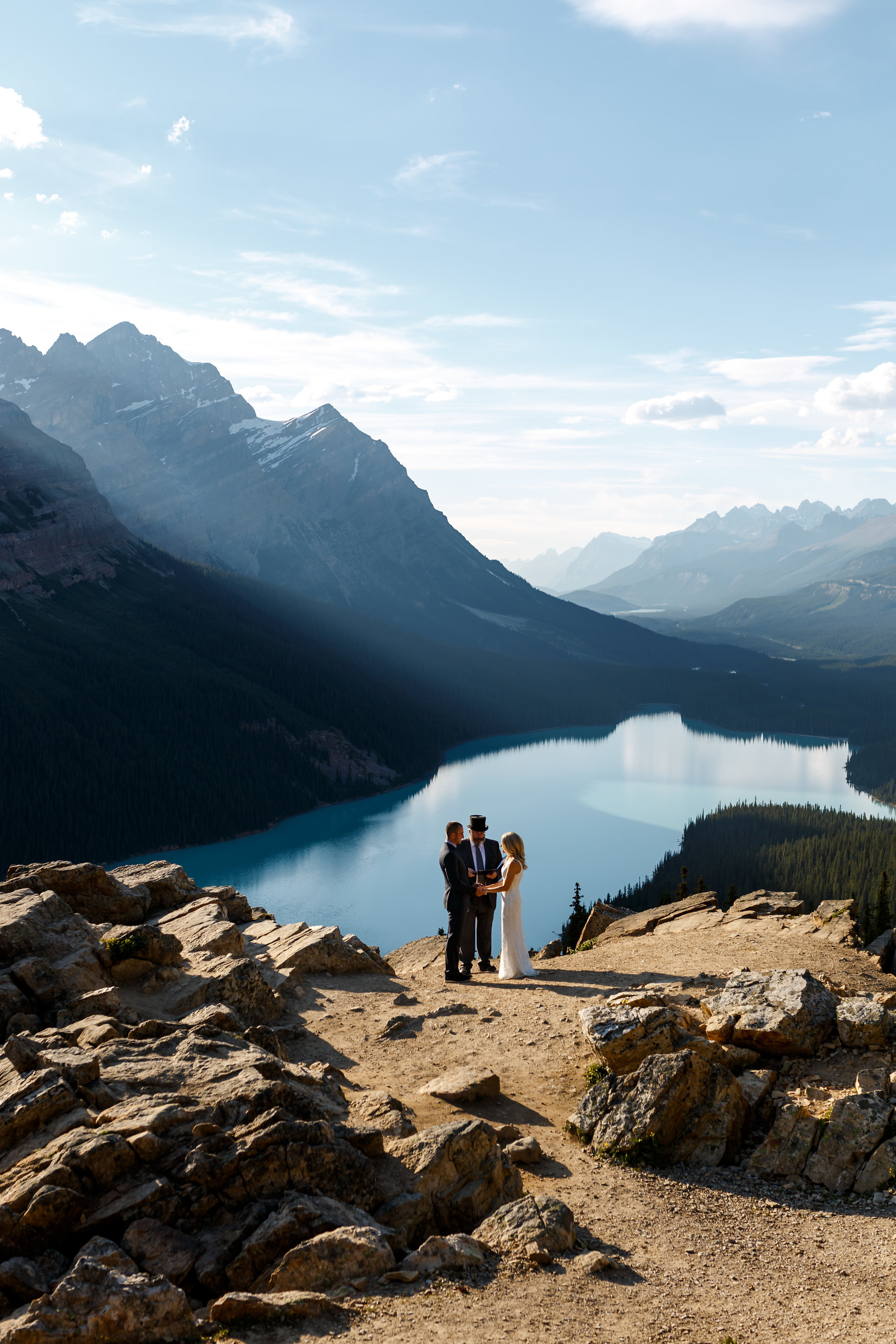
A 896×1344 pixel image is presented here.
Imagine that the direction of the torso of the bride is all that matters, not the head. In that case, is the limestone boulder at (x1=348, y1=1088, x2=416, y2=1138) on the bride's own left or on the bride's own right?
on the bride's own left

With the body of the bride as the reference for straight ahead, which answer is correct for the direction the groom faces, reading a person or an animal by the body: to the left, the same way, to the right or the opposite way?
the opposite way

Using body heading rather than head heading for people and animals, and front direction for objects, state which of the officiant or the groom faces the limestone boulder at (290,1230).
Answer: the officiant

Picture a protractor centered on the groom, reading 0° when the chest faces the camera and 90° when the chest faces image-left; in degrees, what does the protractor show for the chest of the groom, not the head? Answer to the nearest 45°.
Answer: approximately 270°

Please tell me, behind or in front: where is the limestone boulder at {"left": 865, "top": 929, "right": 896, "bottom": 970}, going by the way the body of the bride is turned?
behind

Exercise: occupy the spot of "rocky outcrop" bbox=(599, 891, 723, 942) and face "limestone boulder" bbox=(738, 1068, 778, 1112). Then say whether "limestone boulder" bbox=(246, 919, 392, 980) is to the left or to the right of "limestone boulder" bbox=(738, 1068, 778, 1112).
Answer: right

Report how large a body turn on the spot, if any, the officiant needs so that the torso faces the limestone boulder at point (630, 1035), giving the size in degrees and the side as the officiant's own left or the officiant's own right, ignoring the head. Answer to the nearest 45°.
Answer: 0° — they already face it

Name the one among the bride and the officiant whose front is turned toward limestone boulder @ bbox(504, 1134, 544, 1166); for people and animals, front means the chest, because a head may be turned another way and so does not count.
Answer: the officiant

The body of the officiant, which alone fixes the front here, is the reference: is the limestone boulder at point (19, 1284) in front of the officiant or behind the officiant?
in front

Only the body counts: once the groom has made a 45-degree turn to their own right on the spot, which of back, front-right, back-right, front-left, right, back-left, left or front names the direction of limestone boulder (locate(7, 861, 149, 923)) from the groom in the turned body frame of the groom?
back-right

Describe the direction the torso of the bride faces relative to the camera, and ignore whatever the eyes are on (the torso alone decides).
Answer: to the viewer's left

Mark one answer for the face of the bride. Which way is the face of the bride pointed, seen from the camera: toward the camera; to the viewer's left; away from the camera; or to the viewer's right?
to the viewer's left

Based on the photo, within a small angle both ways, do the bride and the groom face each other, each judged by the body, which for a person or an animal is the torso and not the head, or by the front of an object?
yes

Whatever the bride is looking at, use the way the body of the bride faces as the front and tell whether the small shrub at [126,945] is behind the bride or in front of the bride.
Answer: in front

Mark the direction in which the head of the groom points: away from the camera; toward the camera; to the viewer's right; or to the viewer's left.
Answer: to the viewer's right
